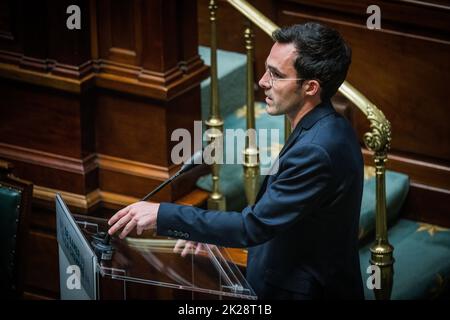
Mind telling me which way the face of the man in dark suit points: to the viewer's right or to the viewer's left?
to the viewer's left

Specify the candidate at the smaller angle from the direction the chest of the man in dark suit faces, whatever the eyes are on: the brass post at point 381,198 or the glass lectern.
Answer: the glass lectern

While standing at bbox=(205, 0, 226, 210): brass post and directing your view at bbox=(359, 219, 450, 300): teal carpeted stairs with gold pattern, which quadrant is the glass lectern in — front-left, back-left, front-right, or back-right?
back-right

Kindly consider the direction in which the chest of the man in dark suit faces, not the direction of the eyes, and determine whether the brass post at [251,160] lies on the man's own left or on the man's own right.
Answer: on the man's own right

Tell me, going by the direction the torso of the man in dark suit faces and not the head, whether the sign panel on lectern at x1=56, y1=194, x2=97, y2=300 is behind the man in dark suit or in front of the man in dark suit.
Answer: in front

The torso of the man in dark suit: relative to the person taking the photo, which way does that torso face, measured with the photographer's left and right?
facing to the left of the viewer
